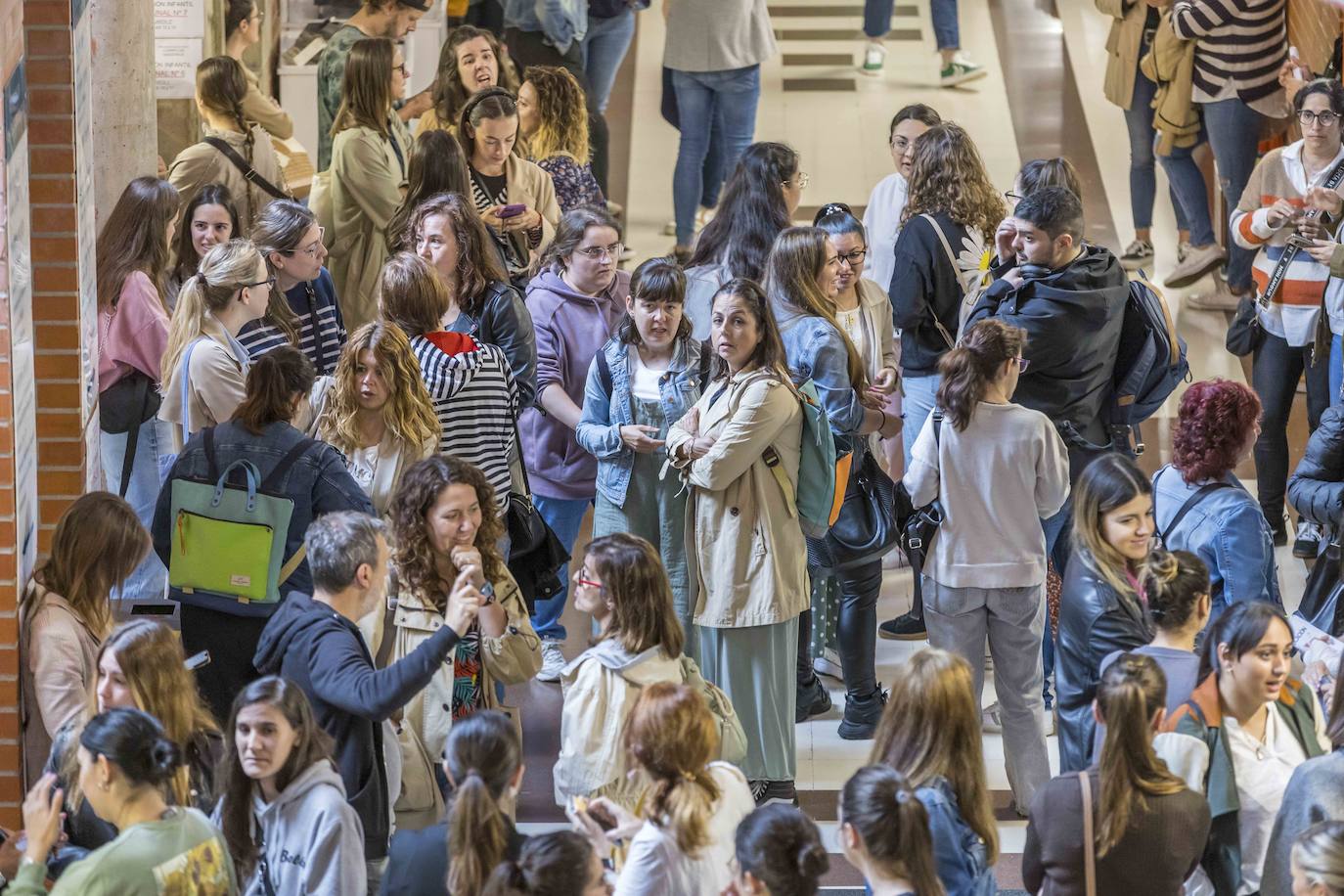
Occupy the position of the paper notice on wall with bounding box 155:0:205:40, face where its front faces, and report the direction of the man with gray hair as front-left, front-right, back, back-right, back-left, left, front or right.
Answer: front

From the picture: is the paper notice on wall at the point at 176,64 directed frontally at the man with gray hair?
yes

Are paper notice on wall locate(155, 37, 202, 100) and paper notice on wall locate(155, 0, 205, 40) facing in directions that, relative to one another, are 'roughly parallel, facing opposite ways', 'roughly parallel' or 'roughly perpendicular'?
roughly parallel

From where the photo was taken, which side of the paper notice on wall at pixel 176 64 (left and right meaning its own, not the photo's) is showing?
front

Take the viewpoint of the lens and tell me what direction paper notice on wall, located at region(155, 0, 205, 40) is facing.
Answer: facing the viewer

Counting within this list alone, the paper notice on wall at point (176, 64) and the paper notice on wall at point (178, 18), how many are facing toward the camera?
2
